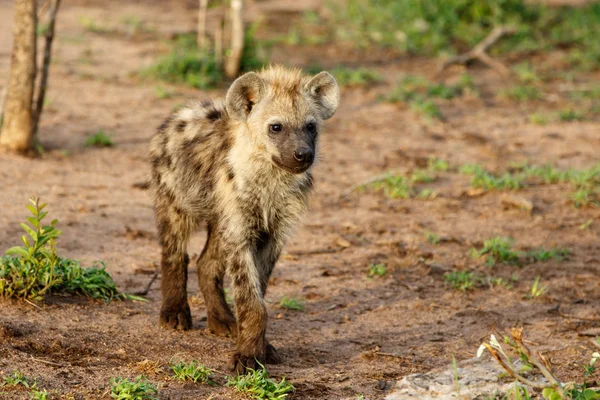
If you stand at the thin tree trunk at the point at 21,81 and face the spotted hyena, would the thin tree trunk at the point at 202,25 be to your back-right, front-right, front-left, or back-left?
back-left

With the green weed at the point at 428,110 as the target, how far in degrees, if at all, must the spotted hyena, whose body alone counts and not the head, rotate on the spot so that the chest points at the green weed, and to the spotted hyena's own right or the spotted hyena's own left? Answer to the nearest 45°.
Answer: approximately 135° to the spotted hyena's own left

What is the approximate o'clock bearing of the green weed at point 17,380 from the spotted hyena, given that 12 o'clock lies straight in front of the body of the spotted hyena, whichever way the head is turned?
The green weed is roughly at 3 o'clock from the spotted hyena.

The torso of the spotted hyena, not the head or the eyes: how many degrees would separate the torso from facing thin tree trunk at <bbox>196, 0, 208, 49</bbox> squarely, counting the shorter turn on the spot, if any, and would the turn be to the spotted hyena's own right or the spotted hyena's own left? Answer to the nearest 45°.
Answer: approximately 135° to the spotted hyena's own left

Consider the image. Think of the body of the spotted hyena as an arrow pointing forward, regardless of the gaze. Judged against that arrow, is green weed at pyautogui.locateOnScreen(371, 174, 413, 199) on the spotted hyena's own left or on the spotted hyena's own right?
on the spotted hyena's own left

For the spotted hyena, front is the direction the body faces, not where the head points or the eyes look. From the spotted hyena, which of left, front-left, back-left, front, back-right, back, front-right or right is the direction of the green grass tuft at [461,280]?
left

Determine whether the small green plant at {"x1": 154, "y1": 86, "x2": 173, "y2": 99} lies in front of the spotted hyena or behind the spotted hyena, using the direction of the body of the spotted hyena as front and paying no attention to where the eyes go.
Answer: behind

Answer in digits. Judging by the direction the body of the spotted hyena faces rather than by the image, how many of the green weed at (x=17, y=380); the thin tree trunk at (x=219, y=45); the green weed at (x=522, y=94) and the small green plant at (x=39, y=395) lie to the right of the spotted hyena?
2

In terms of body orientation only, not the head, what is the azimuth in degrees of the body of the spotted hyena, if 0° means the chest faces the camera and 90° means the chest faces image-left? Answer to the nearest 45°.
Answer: approximately 315°

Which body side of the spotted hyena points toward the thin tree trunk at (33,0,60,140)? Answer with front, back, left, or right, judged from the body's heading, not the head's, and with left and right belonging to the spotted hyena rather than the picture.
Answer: back

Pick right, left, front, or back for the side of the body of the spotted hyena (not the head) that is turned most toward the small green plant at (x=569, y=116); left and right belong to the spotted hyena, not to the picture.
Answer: left

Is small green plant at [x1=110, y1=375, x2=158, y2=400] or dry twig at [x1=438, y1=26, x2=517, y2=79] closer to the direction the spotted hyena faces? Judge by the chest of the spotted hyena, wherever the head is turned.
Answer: the small green plant

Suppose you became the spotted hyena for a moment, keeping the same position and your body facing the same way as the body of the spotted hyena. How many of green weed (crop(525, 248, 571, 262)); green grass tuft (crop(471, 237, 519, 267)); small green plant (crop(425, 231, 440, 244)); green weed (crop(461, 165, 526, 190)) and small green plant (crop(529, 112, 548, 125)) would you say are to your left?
5

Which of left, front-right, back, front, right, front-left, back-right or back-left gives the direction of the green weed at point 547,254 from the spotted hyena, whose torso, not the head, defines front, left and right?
left

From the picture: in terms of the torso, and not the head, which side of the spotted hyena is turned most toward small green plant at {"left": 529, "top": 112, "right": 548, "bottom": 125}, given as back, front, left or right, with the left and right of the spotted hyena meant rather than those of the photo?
left

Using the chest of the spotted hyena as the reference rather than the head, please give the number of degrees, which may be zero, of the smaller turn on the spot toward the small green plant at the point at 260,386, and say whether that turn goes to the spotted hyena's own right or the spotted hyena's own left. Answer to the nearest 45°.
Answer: approximately 45° to the spotted hyena's own right

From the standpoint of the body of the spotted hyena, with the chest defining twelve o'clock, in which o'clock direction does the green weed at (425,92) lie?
The green weed is roughly at 8 o'clock from the spotted hyena.
